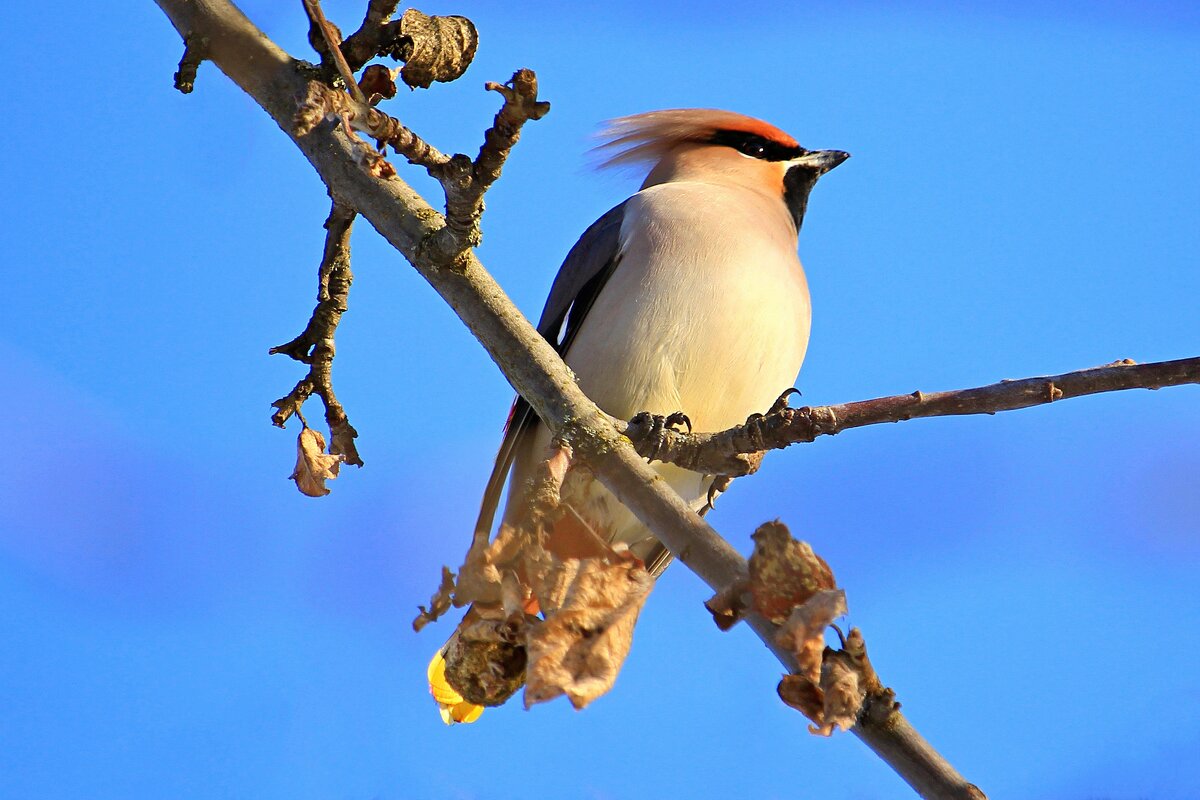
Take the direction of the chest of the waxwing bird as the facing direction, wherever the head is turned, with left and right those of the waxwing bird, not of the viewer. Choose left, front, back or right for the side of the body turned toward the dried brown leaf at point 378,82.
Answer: right

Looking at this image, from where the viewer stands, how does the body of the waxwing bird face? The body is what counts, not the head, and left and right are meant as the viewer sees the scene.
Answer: facing the viewer and to the right of the viewer

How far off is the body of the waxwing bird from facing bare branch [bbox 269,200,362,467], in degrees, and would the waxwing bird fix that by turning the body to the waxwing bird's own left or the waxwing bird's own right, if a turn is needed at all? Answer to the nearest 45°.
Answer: approximately 90° to the waxwing bird's own right
